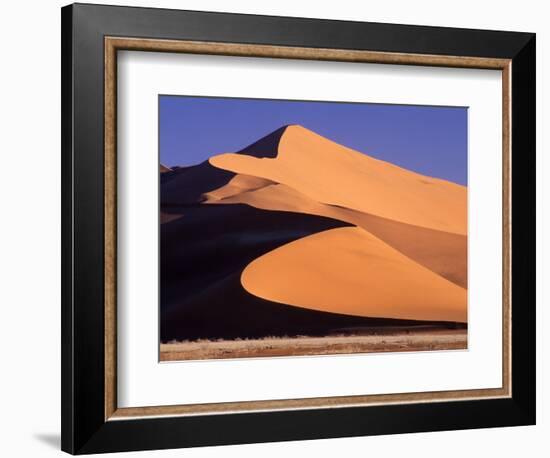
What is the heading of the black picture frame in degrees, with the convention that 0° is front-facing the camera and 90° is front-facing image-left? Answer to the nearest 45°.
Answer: approximately 315°
